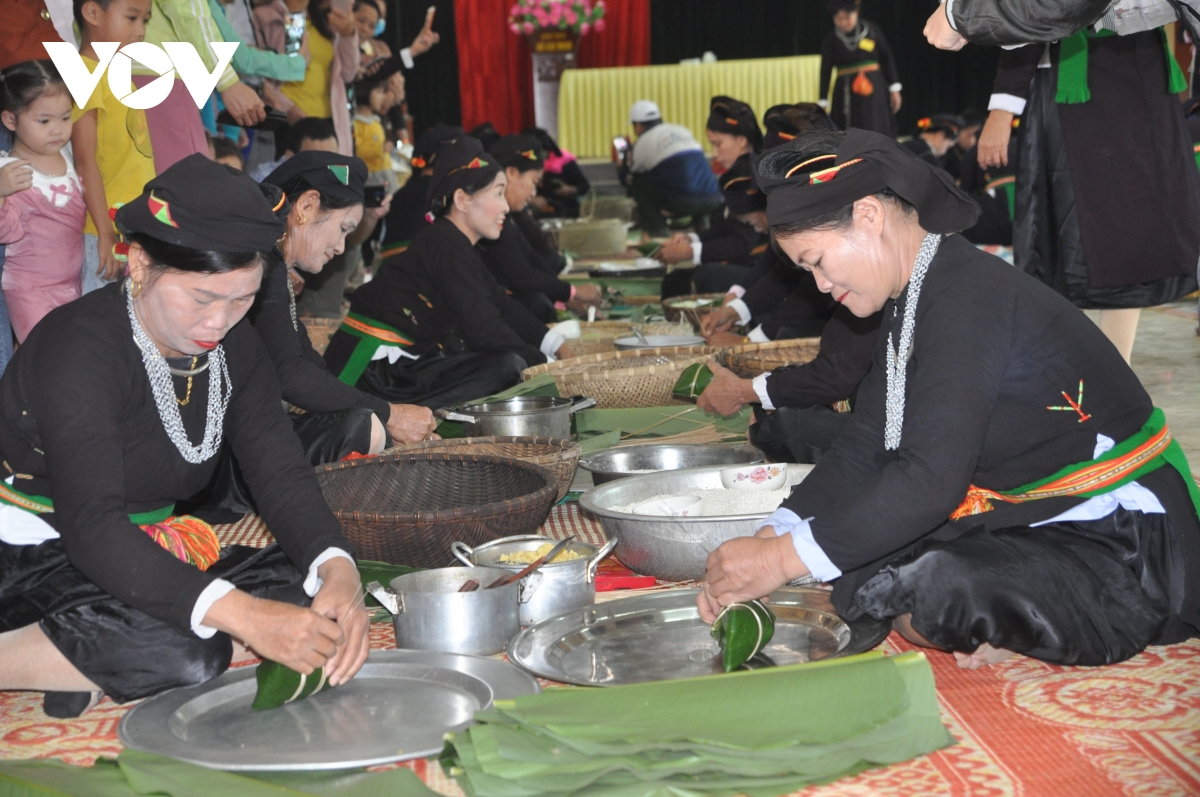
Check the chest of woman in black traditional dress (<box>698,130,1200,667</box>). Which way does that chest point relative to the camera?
to the viewer's left

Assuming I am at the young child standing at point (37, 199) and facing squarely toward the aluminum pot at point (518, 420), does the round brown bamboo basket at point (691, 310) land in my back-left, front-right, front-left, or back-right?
front-left

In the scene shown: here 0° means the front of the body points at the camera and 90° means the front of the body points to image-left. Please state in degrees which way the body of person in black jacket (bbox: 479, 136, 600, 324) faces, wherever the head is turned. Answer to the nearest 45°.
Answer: approximately 270°

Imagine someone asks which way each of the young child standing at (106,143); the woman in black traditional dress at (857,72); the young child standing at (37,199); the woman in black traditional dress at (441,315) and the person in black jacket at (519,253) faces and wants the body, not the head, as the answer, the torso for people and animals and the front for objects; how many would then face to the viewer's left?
0

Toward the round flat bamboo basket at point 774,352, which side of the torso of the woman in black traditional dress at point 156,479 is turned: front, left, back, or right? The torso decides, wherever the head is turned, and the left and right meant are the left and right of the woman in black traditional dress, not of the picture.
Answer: left

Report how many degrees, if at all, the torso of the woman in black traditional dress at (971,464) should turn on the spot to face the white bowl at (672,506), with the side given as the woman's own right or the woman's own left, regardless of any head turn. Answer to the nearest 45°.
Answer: approximately 45° to the woman's own right

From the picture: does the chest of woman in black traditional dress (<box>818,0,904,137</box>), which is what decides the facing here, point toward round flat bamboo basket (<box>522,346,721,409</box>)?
yes

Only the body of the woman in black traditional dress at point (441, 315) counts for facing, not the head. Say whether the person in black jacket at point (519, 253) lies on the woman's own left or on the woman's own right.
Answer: on the woman's own left

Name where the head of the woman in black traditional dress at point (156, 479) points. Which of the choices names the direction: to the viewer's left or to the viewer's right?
to the viewer's right

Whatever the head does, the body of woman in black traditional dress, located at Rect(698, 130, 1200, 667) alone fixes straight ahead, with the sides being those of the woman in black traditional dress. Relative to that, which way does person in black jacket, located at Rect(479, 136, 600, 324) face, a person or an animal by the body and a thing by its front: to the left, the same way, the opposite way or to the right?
the opposite way

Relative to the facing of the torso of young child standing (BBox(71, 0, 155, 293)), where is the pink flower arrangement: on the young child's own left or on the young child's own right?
on the young child's own left

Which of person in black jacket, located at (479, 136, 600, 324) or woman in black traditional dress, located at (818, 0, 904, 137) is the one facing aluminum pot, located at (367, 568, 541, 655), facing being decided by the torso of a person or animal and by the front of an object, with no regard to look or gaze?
the woman in black traditional dress

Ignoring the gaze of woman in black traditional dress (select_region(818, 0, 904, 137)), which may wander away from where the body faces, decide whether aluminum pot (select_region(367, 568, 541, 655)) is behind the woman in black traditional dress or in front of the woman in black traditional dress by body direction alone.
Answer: in front

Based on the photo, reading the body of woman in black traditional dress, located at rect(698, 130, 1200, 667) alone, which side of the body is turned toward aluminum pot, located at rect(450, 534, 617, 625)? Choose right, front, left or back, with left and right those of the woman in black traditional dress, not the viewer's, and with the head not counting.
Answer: front
